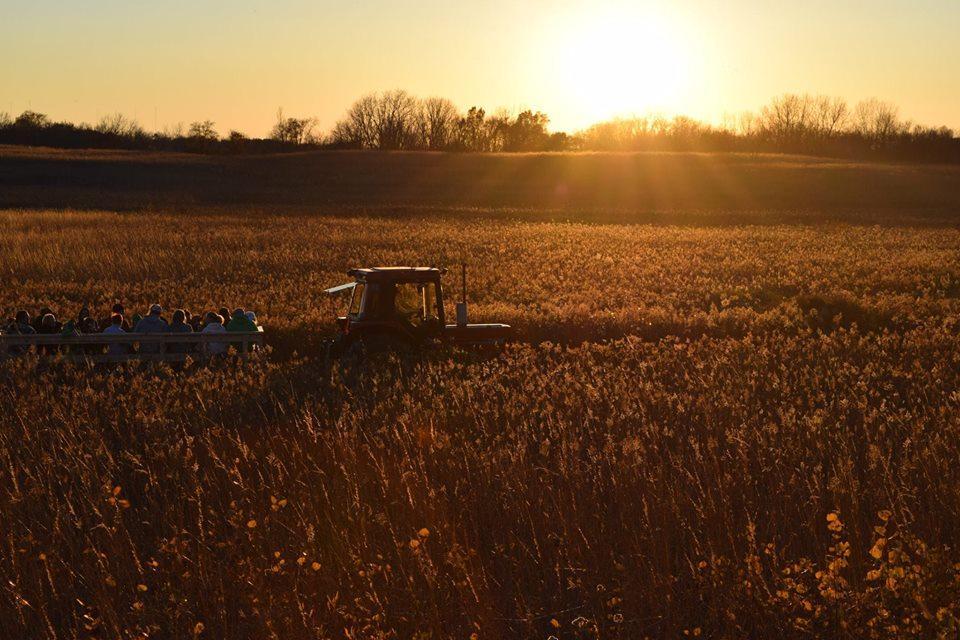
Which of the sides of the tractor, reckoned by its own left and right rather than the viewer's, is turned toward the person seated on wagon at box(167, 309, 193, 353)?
back

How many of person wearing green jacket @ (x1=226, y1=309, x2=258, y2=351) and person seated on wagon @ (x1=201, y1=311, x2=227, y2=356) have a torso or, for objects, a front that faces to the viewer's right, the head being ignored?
0

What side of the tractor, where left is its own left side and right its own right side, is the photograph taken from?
right

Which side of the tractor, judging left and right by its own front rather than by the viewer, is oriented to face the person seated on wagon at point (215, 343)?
back

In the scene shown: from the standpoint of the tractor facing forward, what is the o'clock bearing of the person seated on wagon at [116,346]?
The person seated on wagon is roughly at 6 o'clock from the tractor.

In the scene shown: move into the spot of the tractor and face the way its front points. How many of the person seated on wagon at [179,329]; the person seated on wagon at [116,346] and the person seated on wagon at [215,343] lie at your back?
3
